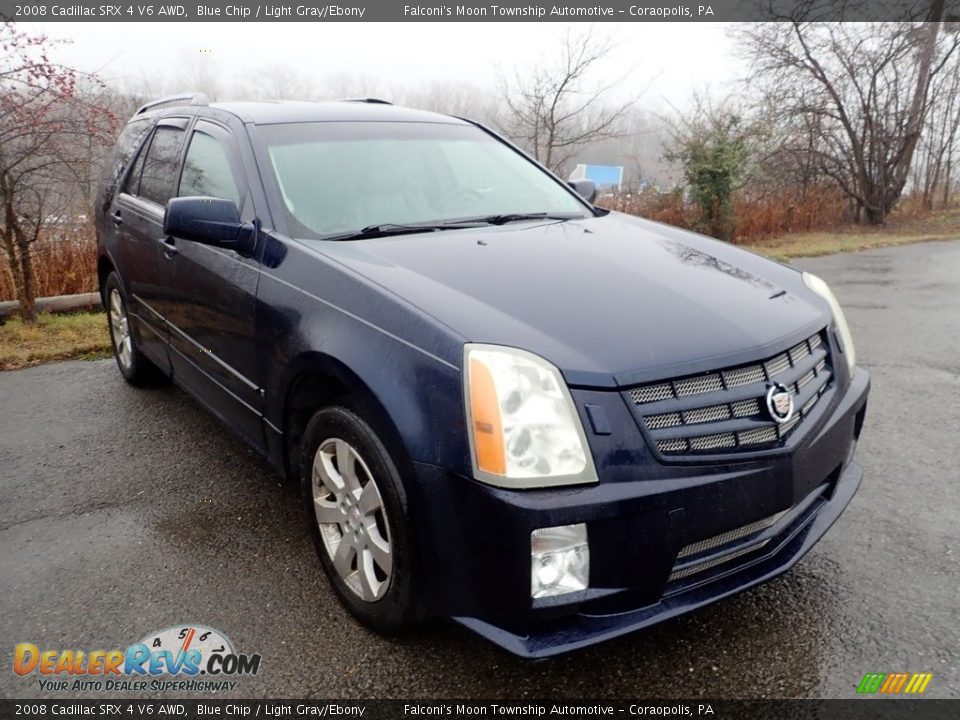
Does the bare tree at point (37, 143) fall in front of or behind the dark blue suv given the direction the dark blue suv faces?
behind

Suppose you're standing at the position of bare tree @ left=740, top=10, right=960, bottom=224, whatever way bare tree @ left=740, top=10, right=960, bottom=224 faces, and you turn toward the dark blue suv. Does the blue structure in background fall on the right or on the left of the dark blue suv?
right

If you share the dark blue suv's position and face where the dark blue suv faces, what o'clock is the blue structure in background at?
The blue structure in background is roughly at 8 o'clock from the dark blue suv.

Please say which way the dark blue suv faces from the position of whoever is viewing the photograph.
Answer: facing the viewer and to the right of the viewer

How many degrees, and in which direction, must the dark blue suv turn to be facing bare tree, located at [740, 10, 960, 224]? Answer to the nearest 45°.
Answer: approximately 90° to its left

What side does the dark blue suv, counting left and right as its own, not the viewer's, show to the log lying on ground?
back

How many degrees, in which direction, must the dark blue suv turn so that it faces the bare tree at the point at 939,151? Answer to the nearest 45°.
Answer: approximately 90° to its left

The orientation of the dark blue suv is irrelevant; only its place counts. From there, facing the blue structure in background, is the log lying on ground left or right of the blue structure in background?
left
